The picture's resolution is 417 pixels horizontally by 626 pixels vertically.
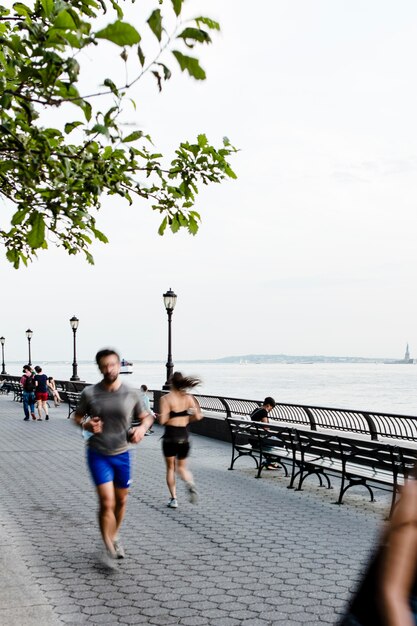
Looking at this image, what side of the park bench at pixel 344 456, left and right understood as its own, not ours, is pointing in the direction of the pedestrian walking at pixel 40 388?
left

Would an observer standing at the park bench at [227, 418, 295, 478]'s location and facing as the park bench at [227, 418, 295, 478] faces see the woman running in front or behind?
behind

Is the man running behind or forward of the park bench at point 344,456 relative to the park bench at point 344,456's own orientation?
behind

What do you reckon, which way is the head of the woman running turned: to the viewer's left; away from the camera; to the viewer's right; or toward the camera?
away from the camera

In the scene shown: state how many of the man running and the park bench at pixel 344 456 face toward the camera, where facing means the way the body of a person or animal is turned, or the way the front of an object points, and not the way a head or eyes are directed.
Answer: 1

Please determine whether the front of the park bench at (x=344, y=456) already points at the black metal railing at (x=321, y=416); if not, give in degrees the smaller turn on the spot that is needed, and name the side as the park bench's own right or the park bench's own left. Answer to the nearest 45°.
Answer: approximately 45° to the park bench's own left

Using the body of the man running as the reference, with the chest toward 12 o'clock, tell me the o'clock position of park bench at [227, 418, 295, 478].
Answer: The park bench is roughly at 7 o'clock from the man running.

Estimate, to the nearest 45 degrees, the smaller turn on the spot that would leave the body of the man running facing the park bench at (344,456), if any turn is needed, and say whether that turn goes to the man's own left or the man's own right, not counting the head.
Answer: approximately 135° to the man's own left

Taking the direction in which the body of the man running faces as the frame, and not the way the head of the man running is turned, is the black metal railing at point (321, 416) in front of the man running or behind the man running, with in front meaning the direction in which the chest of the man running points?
behind

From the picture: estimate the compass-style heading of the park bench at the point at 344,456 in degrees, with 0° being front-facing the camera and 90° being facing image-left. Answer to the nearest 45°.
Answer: approximately 225°
